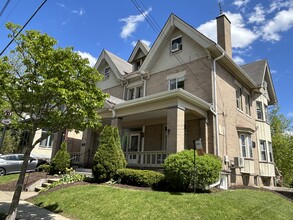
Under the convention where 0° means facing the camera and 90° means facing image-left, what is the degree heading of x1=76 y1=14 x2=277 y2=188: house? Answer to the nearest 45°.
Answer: approximately 45°

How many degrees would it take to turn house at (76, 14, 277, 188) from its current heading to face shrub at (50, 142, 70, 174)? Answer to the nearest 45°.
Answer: approximately 45° to its right

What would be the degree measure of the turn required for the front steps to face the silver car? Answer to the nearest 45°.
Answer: approximately 90° to its right

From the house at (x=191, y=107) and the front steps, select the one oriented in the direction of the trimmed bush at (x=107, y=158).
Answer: the house

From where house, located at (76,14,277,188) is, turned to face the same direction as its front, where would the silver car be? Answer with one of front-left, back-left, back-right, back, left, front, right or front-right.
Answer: front-right

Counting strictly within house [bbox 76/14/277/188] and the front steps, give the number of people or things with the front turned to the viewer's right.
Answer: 0

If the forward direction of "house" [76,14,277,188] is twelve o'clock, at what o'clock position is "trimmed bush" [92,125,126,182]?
The trimmed bush is roughly at 12 o'clock from the house.

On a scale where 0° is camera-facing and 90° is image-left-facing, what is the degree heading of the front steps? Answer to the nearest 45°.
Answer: approximately 45°

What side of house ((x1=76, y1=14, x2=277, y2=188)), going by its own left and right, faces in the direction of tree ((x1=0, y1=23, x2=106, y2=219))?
front

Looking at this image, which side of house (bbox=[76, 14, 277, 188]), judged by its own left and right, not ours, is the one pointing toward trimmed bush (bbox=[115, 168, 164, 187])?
front
